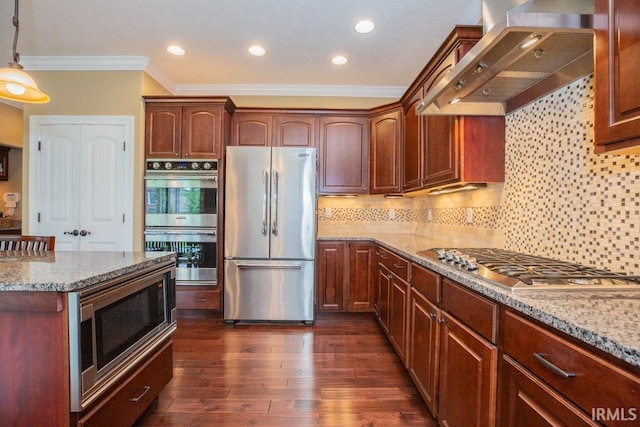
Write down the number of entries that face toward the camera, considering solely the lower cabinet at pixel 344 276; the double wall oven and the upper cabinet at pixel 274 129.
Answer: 3

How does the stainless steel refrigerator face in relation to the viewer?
toward the camera

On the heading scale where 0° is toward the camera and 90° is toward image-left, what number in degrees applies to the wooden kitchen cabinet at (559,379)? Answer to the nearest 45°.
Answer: approximately 45°

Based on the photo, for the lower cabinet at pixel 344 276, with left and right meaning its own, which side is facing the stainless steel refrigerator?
right

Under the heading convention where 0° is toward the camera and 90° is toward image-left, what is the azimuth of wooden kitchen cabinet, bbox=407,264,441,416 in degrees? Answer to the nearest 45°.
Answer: approximately 45°

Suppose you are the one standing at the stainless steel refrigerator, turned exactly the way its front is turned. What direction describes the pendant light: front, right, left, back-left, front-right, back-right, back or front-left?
front-right

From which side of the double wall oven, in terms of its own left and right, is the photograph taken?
front

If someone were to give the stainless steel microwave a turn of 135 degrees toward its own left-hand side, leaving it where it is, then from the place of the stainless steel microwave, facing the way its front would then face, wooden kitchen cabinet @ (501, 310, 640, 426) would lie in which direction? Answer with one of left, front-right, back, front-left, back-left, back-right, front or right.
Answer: back-right

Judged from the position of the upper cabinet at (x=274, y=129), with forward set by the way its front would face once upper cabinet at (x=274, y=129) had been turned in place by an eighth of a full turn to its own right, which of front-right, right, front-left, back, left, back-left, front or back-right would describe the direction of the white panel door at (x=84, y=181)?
front-right

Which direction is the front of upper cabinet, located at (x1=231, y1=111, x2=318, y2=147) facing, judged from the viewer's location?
facing the viewer

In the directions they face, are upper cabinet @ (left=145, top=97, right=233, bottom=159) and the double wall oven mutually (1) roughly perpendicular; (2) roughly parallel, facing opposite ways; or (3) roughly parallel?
roughly parallel

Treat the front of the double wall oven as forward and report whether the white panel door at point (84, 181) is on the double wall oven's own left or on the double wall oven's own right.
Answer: on the double wall oven's own right

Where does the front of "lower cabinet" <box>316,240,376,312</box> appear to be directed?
toward the camera

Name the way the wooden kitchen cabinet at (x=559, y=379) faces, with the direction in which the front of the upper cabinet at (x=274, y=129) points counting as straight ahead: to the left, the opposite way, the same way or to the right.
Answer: to the right
